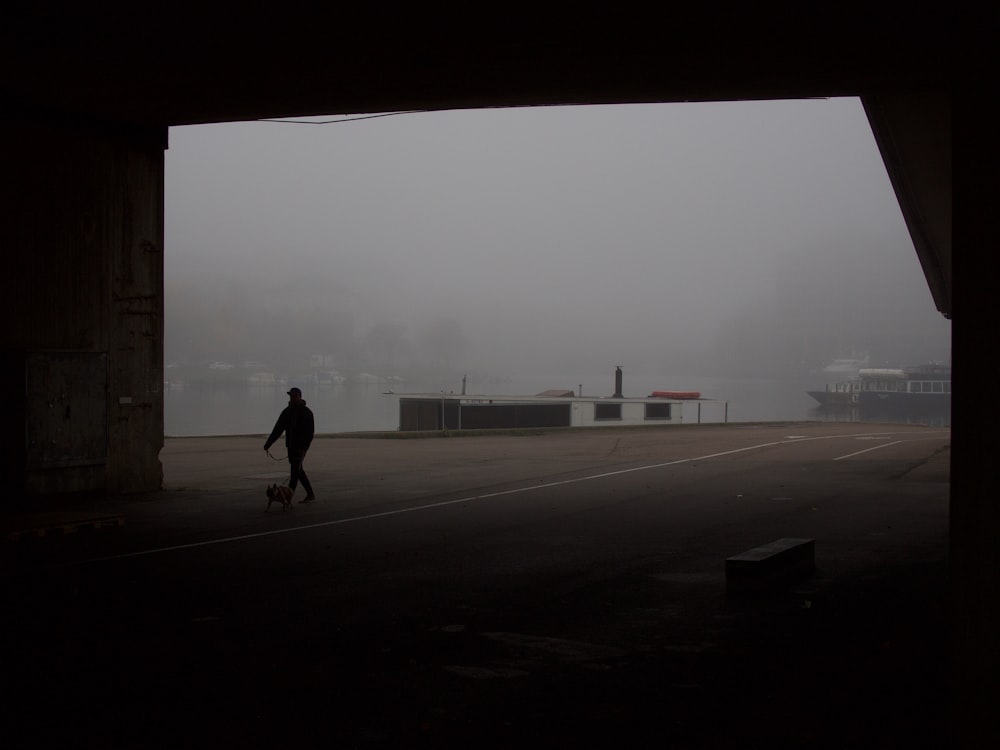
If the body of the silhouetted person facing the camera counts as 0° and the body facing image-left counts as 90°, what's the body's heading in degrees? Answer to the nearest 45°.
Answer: approximately 45°

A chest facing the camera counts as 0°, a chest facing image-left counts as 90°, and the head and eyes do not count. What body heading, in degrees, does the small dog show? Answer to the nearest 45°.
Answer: approximately 90°

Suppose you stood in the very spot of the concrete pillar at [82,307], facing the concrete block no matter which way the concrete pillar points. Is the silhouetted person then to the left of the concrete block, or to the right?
left

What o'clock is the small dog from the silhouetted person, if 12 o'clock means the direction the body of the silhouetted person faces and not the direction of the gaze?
The small dog is roughly at 11 o'clock from the silhouetted person.

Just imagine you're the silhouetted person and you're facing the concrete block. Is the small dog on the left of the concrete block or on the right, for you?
right

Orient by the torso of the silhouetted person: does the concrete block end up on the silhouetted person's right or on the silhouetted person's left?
on the silhouetted person's left

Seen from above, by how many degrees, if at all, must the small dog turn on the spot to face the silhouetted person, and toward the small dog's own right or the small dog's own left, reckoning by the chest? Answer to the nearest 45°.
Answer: approximately 90° to the small dog's own right

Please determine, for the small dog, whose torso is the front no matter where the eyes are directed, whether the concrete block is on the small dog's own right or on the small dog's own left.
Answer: on the small dog's own left
